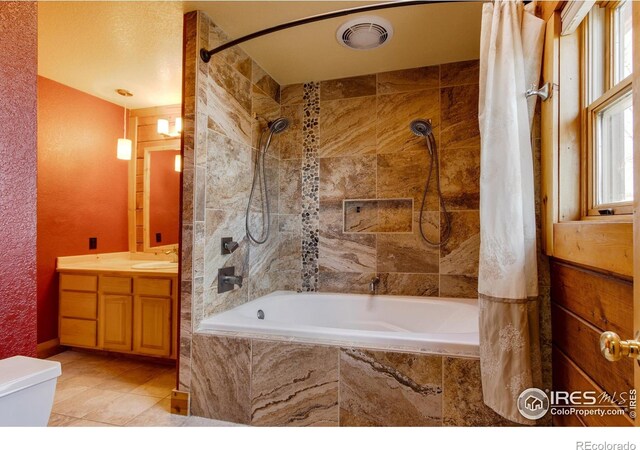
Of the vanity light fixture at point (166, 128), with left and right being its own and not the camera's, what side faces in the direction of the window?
left

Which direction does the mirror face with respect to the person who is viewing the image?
facing the viewer and to the left of the viewer

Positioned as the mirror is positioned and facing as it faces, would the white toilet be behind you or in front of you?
in front

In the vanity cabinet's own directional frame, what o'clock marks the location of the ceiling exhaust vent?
The ceiling exhaust vent is roughly at 9 o'clock from the vanity cabinet.

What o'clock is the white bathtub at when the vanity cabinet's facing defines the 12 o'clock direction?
The white bathtub is roughly at 9 o'clock from the vanity cabinet.

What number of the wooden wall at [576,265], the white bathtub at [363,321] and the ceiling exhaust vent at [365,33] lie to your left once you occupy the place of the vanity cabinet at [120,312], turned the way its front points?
3

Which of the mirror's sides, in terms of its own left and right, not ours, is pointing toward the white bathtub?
left

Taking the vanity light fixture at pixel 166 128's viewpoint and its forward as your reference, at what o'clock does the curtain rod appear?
The curtain rod is roughly at 10 o'clock from the vanity light fixture.
